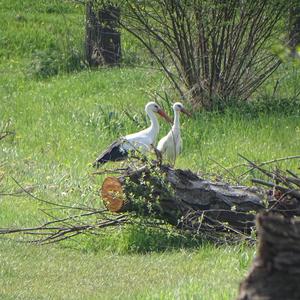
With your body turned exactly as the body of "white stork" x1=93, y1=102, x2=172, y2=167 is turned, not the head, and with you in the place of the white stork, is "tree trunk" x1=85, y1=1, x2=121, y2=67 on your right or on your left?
on your left

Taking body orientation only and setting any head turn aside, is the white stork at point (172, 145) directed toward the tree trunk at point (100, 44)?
no

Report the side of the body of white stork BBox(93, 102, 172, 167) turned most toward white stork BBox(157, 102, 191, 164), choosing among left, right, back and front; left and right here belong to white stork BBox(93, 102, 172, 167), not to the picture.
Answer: front

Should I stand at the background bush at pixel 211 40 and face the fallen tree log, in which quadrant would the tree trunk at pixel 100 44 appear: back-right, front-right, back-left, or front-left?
back-right

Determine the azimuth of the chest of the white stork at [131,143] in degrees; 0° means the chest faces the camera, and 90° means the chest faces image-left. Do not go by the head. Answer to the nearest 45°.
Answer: approximately 270°

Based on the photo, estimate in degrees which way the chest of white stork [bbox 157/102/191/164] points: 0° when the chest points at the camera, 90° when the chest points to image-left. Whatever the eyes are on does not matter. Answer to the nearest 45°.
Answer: approximately 315°

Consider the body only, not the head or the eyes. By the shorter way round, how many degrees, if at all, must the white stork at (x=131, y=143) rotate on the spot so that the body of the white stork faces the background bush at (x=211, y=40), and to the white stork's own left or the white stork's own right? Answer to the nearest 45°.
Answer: approximately 45° to the white stork's own left

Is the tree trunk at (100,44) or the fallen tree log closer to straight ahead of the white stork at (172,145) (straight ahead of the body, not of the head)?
the fallen tree log

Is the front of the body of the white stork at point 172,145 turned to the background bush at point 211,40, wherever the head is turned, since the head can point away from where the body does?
no

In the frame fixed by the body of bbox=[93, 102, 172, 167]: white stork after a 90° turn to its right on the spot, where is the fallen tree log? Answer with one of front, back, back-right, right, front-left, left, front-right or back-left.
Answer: front

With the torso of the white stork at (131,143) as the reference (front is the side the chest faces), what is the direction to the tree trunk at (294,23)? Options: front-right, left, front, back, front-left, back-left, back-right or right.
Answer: front-left

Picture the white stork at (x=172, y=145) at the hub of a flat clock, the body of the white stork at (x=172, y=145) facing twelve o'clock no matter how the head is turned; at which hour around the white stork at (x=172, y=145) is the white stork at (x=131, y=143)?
the white stork at (x=131, y=143) is roughly at 5 o'clock from the white stork at (x=172, y=145).

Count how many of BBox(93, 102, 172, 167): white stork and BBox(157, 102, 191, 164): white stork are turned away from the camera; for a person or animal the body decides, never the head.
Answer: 0
